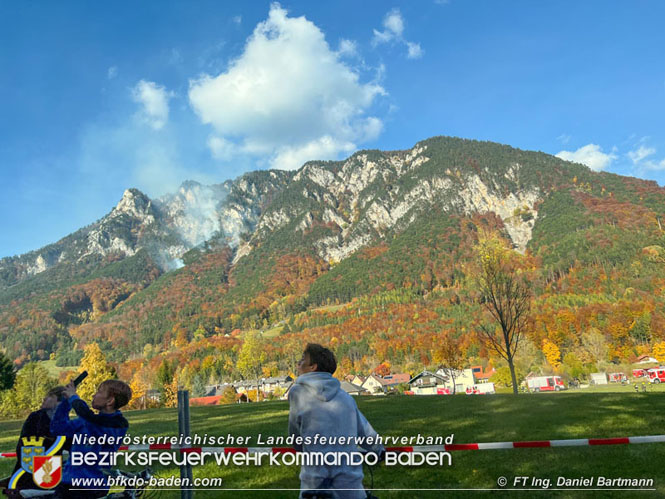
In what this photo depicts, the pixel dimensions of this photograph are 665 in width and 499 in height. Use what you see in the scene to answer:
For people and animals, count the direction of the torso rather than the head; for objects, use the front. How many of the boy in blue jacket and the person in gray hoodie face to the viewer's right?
0

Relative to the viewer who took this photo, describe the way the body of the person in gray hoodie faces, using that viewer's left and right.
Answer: facing away from the viewer and to the left of the viewer

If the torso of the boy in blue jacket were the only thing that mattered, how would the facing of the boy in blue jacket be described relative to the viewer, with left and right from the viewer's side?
facing to the left of the viewer
